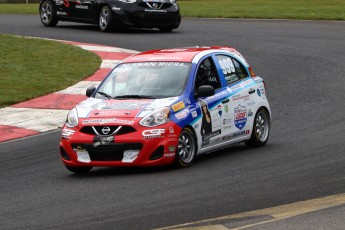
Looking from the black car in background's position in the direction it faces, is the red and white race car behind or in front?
in front

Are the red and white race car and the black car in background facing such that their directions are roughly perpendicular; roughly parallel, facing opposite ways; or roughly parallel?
roughly perpendicular

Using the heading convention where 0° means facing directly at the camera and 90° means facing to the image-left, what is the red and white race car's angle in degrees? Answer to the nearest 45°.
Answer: approximately 45°

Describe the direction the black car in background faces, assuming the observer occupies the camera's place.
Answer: facing the viewer and to the right of the viewer

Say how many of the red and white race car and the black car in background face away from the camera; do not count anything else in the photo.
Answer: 0

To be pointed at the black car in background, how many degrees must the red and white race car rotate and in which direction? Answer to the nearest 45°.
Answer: approximately 135° to its right
